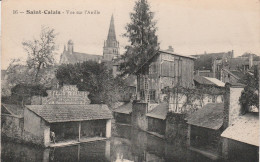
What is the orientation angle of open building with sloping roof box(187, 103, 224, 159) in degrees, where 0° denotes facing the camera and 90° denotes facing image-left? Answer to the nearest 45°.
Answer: approximately 45°

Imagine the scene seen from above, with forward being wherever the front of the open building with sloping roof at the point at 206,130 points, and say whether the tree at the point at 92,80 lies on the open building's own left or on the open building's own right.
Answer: on the open building's own right

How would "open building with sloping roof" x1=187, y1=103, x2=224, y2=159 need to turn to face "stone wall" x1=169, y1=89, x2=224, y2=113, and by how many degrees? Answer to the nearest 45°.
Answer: approximately 135° to its right

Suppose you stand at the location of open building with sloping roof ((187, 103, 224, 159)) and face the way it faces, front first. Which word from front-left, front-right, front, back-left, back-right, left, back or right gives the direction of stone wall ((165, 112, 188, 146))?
right
